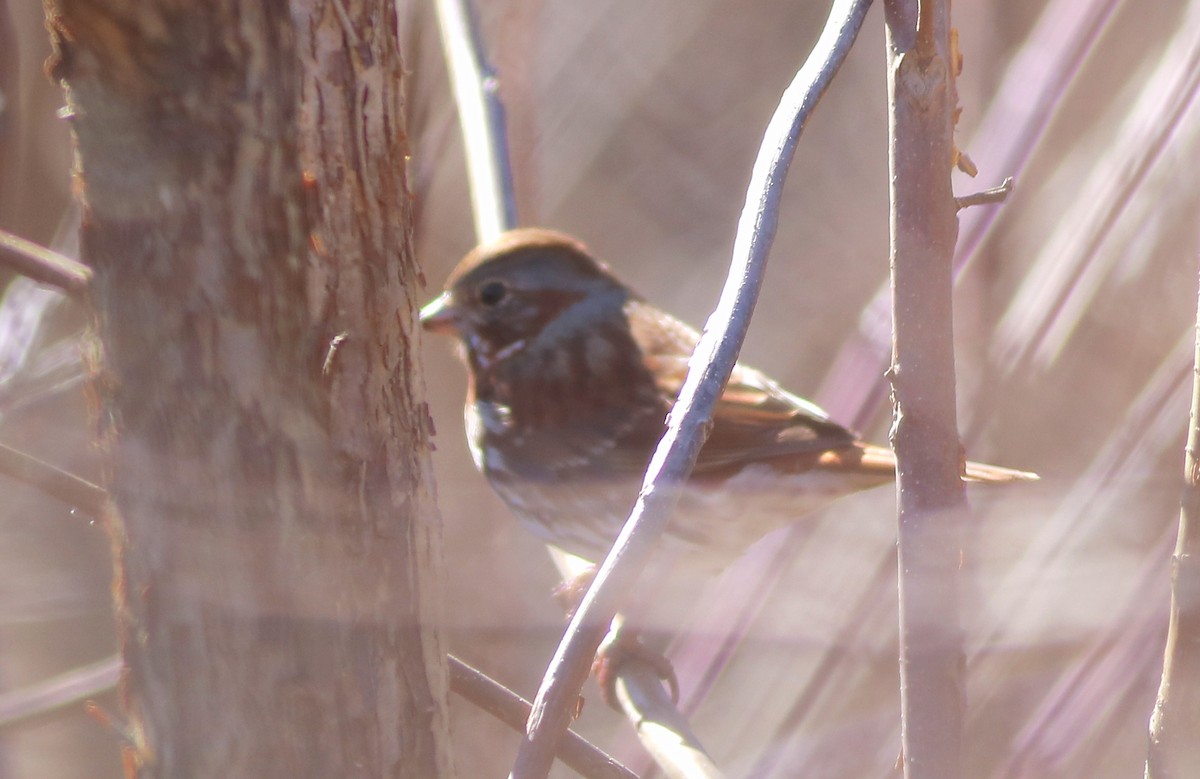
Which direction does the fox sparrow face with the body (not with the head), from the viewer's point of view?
to the viewer's left

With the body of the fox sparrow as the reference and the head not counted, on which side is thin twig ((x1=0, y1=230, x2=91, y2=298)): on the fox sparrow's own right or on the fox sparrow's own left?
on the fox sparrow's own right

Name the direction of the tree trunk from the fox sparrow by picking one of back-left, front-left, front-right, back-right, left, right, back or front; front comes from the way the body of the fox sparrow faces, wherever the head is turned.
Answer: front
